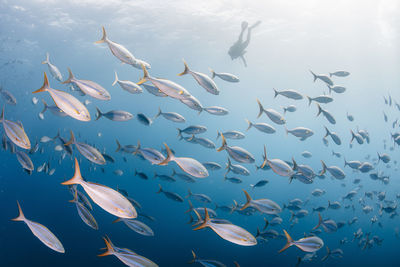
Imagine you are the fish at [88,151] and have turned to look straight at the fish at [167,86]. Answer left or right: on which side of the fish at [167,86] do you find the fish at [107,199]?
right

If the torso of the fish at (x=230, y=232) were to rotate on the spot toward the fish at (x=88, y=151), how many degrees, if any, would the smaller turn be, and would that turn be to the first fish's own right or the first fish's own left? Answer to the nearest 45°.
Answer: approximately 135° to the first fish's own left

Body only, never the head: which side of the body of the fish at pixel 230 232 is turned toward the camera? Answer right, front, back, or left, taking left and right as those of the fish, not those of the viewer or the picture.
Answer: right

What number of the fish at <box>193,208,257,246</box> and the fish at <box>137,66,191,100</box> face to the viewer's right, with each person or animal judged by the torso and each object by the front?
2

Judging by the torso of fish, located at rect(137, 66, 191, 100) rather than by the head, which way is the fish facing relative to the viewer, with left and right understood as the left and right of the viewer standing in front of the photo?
facing to the right of the viewer

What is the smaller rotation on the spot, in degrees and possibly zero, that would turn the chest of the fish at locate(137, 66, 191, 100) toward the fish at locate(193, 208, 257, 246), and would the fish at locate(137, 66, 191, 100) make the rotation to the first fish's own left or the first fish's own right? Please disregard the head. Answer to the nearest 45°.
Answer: approximately 45° to the first fish's own right

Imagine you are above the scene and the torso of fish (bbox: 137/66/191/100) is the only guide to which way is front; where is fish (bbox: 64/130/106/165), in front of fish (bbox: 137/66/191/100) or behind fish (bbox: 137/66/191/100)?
behind
